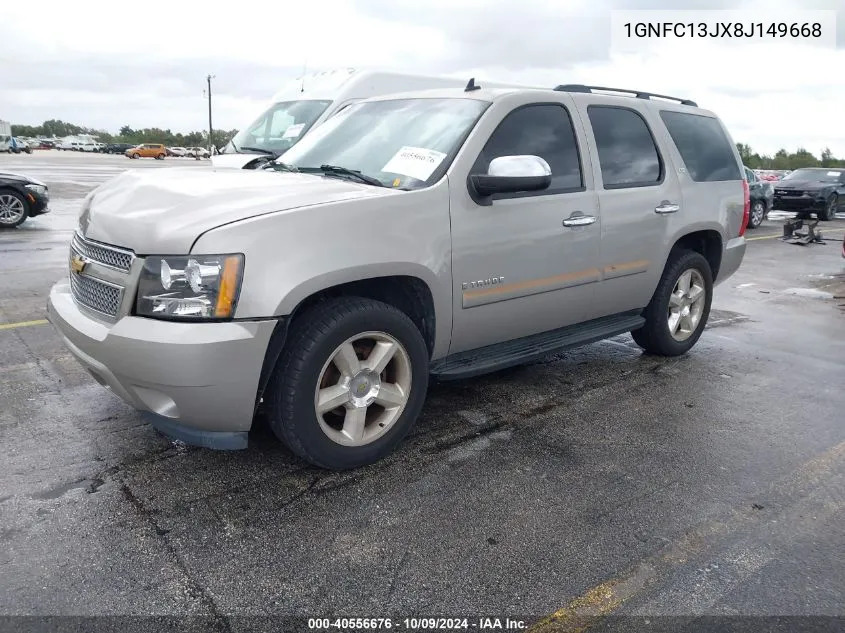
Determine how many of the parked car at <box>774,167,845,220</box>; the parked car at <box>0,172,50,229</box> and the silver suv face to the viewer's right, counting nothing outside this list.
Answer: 1

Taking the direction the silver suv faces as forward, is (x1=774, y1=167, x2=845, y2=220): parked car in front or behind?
behind

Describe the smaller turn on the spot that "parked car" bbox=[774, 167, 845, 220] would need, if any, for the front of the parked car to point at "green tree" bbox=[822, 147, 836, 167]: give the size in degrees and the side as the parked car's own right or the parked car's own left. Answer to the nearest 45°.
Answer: approximately 135° to the parked car's own right

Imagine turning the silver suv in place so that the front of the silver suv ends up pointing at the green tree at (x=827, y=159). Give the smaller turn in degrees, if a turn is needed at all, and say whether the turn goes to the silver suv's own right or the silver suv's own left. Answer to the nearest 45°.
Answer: approximately 180°

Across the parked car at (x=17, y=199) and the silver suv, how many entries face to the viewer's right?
1

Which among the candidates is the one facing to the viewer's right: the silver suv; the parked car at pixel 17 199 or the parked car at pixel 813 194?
the parked car at pixel 17 199

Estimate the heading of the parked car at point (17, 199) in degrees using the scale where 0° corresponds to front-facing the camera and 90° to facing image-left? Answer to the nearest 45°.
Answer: approximately 270°

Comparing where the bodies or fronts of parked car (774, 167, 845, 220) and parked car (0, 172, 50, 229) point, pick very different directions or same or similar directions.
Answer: very different directions

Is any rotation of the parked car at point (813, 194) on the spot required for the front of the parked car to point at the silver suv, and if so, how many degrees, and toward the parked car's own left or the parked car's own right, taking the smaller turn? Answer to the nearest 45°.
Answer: approximately 45° to the parked car's own left

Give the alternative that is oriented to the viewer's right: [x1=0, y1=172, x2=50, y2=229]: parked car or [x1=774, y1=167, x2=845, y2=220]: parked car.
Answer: [x1=0, y1=172, x2=50, y2=229]: parked car

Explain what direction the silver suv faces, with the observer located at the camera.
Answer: facing the viewer and to the left of the viewer

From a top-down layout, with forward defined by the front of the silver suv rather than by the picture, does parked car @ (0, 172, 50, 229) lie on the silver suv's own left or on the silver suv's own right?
on the silver suv's own right
